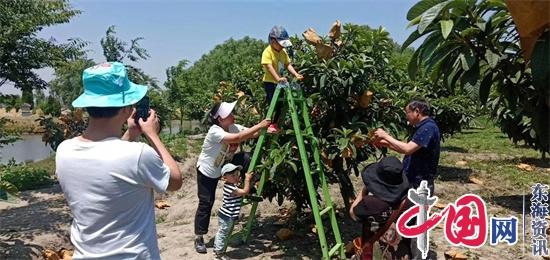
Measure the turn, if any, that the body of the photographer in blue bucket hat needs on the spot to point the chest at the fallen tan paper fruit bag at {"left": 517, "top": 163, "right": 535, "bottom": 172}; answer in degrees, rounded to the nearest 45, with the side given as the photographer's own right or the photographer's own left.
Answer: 0° — they already face it

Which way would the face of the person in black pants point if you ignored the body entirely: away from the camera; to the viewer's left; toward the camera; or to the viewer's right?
to the viewer's right

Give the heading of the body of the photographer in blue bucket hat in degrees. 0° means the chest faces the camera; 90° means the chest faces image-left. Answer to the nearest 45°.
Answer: approximately 225°

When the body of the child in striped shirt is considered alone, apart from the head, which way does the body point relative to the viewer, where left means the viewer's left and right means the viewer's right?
facing to the right of the viewer

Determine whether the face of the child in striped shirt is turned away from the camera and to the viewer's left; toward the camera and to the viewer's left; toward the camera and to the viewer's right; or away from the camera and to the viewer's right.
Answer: toward the camera and to the viewer's right

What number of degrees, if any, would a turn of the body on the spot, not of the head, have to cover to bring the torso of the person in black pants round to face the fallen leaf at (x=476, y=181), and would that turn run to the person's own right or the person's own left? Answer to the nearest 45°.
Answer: approximately 45° to the person's own left

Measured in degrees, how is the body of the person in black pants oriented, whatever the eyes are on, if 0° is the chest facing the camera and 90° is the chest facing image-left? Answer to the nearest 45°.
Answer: approximately 270°

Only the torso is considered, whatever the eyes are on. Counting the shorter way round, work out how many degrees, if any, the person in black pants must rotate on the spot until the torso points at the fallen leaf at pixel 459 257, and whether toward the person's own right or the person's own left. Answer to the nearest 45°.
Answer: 0° — they already face it

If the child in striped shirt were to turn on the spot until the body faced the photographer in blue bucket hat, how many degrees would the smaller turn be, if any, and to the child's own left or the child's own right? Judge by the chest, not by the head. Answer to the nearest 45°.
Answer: approximately 90° to the child's own right

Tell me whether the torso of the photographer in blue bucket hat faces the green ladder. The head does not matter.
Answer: yes

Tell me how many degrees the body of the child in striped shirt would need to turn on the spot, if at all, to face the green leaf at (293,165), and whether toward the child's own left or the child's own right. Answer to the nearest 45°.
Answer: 0° — they already face it
